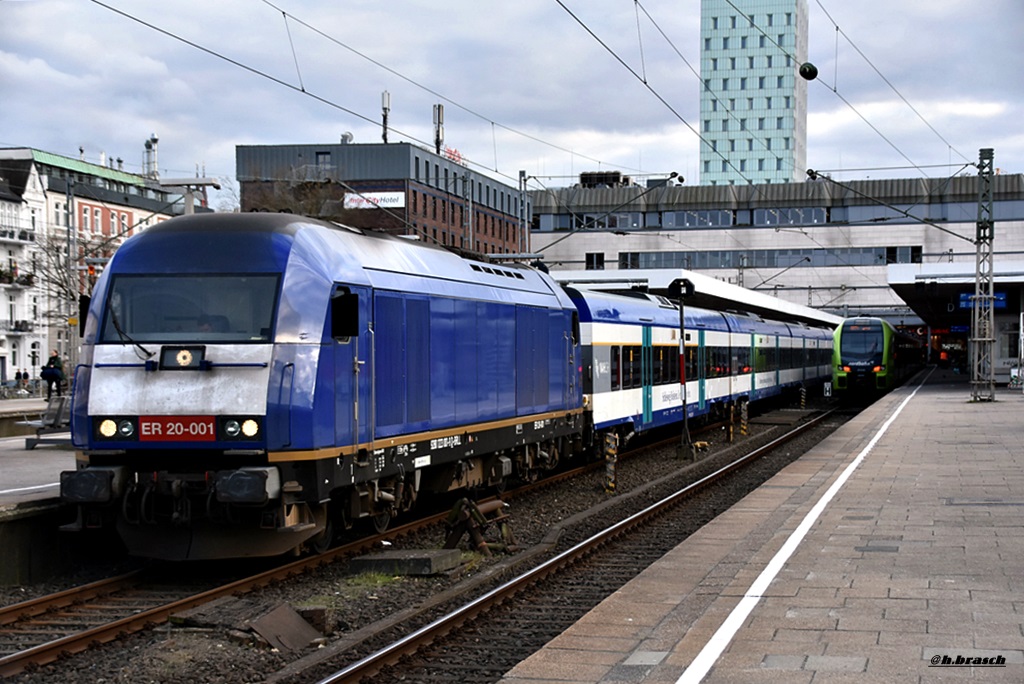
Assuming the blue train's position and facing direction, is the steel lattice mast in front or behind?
behind

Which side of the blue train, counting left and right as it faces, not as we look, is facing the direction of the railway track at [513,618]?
left

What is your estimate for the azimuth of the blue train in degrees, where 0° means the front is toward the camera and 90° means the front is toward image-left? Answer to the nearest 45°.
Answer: approximately 45°

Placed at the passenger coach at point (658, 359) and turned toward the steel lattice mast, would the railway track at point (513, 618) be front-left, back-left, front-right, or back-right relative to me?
back-right

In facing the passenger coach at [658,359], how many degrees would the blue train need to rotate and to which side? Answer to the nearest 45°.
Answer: approximately 180°

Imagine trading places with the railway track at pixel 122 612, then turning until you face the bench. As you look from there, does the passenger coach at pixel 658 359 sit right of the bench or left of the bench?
right
